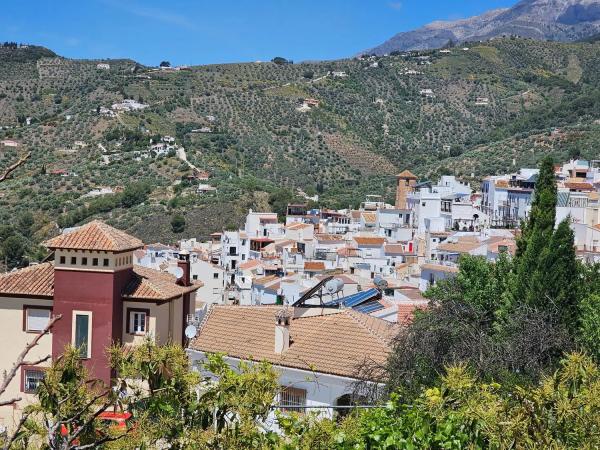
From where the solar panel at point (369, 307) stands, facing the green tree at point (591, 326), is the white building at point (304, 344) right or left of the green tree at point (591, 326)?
right
